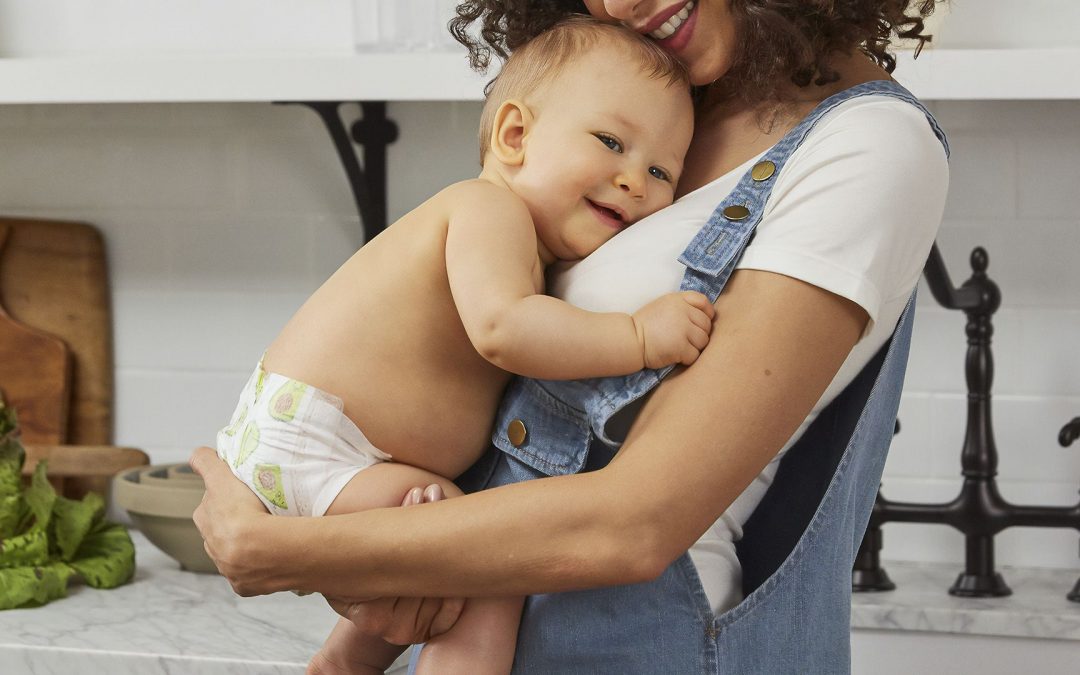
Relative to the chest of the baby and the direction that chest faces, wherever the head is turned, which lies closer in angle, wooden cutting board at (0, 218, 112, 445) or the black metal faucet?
the black metal faucet

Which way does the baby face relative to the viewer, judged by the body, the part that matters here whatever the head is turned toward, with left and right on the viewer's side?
facing to the right of the viewer

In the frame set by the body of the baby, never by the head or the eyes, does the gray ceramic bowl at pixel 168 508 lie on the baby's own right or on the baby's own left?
on the baby's own left

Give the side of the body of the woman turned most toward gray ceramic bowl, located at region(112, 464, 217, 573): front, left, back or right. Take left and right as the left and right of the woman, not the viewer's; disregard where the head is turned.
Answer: right

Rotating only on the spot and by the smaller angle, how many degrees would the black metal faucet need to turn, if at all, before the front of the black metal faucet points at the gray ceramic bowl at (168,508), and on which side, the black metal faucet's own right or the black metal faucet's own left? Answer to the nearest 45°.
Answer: approximately 45° to the black metal faucet's own right

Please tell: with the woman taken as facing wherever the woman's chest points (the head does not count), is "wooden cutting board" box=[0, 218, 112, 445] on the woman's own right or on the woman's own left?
on the woman's own right
